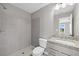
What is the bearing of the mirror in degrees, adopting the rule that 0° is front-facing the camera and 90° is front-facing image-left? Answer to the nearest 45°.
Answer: approximately 45°

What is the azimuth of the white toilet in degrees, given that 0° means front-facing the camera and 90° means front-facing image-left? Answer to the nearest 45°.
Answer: approximately 45°
